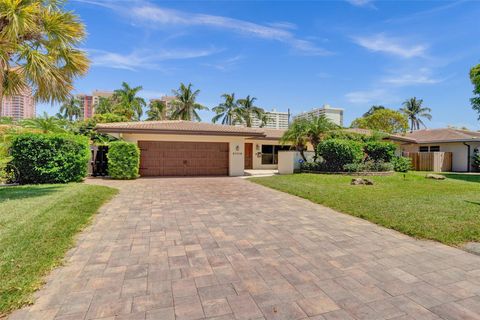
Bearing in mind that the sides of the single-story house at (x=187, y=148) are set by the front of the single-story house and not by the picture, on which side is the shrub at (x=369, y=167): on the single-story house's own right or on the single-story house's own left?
on the single-story house's own left

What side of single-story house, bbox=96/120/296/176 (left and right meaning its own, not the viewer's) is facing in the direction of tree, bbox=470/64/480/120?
left

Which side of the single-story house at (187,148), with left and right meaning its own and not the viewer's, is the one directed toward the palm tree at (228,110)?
back

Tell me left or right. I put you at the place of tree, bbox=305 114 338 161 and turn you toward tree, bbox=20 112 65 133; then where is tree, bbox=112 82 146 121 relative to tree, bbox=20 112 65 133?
right

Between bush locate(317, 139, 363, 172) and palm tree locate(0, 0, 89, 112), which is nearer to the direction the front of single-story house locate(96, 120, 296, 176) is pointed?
the palm tree

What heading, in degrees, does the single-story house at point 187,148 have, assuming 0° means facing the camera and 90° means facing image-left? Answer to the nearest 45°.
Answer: approximately 0°

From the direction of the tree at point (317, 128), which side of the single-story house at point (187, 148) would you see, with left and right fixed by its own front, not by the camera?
left

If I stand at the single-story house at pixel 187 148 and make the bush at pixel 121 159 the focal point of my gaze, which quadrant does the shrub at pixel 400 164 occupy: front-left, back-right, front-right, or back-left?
back-left

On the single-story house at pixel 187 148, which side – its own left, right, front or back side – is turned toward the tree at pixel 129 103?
back

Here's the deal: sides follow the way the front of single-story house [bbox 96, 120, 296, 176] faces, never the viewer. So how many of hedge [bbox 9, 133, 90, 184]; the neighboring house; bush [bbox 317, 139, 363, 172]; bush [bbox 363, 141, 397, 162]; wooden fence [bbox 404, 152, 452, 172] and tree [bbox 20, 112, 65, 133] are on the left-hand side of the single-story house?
4
